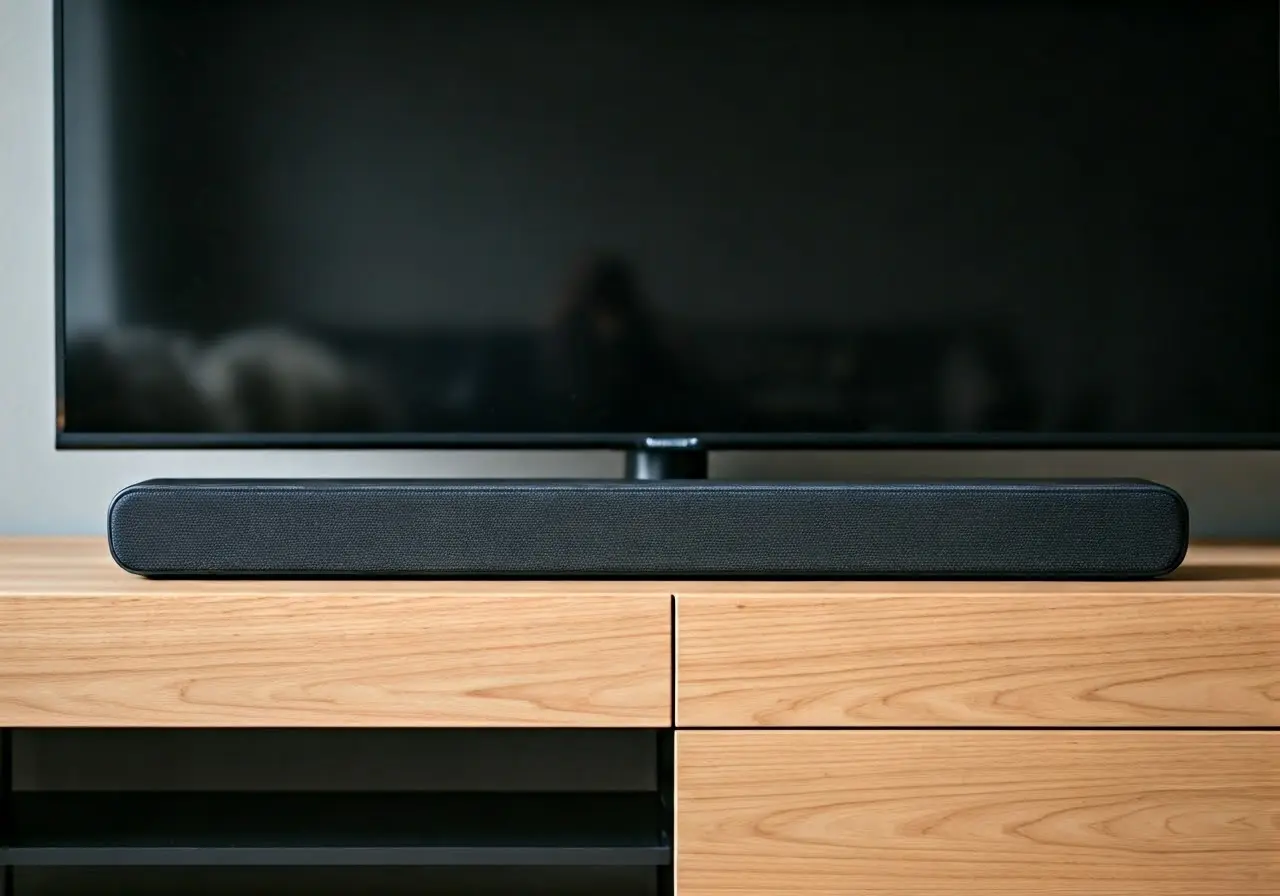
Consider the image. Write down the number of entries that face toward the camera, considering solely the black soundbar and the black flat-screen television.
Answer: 2

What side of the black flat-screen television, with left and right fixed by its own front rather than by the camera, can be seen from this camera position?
front

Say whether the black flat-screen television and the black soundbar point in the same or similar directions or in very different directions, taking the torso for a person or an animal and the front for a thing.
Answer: same or similar directions

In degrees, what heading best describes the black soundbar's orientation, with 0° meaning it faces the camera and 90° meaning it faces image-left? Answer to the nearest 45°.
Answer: approximately 0°
